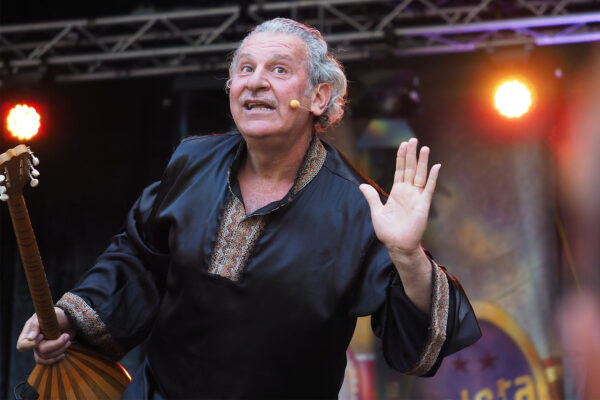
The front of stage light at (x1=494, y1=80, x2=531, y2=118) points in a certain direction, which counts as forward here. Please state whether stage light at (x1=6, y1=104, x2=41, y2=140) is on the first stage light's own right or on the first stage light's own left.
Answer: on the first stage light's own right

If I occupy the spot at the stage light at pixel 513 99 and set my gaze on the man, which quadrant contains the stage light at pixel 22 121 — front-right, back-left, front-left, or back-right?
front-right

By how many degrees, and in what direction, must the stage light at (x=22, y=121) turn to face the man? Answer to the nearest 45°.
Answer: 0° — it already faces them

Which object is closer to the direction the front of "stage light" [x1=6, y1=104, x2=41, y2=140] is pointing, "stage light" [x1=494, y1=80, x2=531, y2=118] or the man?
the man

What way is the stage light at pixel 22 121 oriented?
toward the camera

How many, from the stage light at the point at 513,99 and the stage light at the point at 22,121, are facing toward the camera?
2

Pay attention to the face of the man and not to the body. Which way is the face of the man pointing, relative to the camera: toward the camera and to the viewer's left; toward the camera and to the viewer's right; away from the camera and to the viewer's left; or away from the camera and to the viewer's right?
toward the camera and to the viewer's left

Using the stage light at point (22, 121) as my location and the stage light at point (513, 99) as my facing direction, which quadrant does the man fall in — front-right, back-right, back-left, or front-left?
front-right

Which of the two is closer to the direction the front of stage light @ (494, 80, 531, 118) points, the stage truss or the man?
the man

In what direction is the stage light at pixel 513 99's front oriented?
toward the camera

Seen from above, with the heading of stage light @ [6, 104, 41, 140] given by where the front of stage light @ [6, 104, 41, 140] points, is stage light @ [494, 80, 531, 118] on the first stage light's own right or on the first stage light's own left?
on the first stage light's own left
